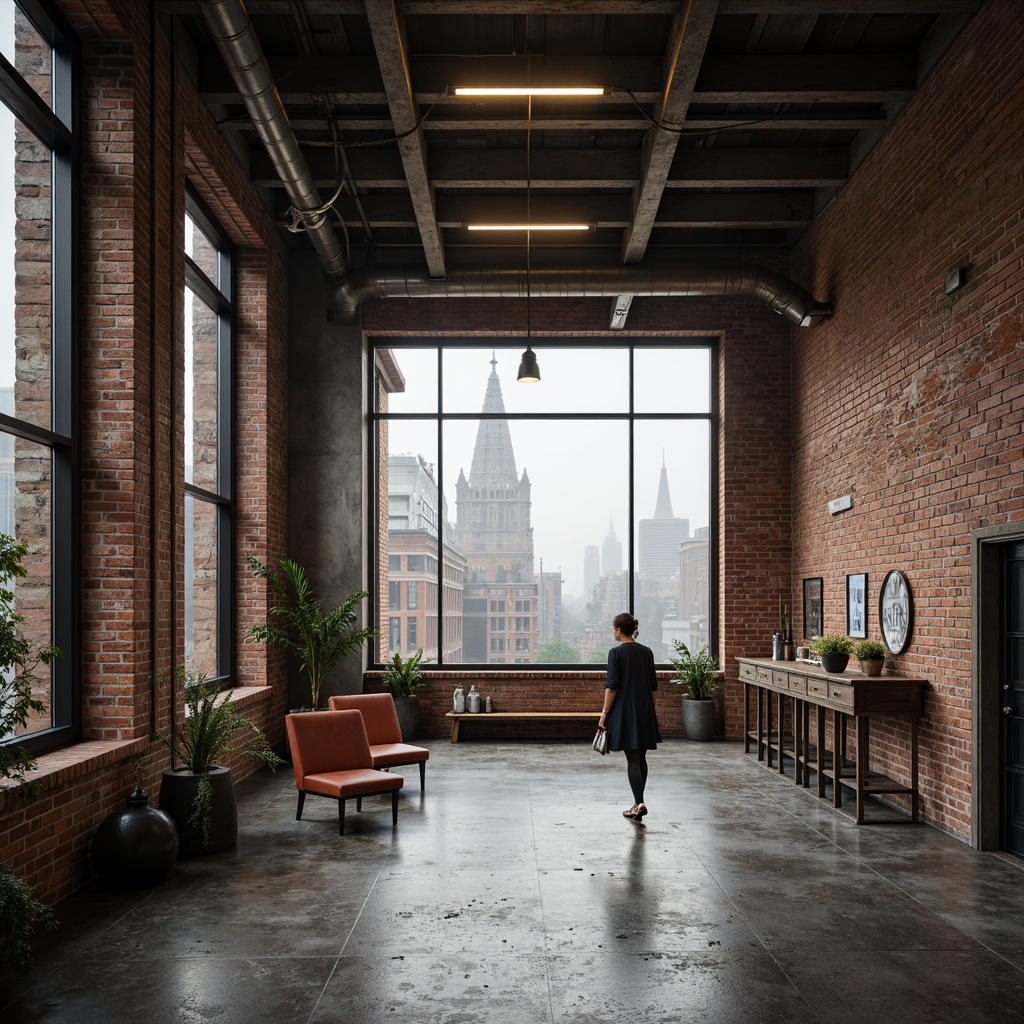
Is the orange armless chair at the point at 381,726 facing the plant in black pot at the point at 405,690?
no

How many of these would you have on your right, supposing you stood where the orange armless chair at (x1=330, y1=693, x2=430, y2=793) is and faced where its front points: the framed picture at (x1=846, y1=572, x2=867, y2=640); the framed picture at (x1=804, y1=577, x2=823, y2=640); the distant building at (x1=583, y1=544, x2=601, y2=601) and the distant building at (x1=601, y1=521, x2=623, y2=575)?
0

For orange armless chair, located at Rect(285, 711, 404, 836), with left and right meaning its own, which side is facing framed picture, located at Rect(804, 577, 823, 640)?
left

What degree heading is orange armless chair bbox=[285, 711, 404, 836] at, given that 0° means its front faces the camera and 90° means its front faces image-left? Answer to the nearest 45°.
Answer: approximately 315°

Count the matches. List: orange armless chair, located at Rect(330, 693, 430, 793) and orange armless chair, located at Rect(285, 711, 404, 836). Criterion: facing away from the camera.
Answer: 0

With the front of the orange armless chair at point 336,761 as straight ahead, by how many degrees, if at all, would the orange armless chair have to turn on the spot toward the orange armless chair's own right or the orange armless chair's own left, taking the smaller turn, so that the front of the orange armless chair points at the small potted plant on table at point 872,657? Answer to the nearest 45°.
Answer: approximately 45° to the orange armless chair's own left

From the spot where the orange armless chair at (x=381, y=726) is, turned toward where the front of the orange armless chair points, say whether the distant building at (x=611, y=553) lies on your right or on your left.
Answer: on your left

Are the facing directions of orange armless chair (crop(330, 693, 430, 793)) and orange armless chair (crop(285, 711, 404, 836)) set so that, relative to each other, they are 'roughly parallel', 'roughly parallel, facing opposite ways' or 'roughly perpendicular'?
roughly parallel

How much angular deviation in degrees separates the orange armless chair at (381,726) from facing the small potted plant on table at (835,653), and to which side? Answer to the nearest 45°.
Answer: approximately 45° to its left

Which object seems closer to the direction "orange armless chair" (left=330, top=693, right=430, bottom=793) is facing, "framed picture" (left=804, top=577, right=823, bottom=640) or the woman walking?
the woman walking

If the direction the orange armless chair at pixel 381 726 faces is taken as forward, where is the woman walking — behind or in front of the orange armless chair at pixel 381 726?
in front

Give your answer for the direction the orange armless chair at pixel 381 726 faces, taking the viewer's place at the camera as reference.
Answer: facing the viewer and to the right of the viewer

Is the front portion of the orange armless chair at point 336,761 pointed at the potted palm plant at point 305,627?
no
